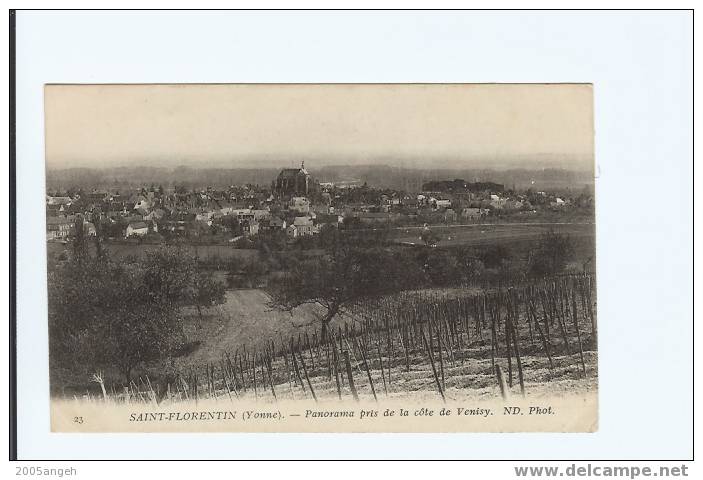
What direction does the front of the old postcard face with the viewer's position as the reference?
facing the viewer
